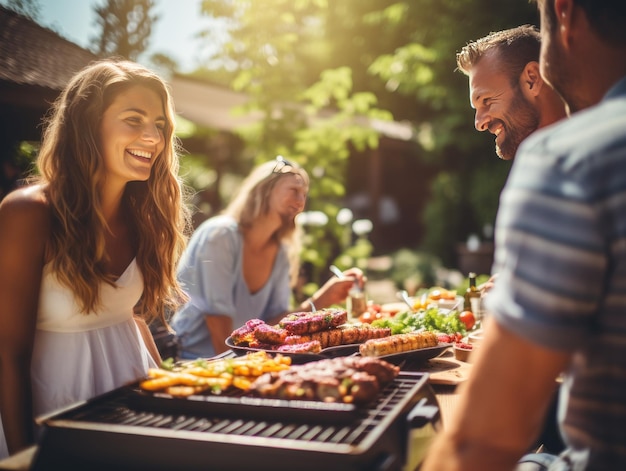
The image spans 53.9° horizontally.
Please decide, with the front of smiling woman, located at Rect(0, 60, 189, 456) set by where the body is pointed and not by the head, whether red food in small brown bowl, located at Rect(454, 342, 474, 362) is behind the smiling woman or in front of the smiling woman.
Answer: in front

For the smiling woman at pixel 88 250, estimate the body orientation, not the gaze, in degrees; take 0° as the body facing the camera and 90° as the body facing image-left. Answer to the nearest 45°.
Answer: approximately 315°

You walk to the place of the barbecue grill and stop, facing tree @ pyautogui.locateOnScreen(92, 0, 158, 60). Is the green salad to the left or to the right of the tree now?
right

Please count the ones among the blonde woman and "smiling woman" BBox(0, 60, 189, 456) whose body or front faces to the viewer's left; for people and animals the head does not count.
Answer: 0

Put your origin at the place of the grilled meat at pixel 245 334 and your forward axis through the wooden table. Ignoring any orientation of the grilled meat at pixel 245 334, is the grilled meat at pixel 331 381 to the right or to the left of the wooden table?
right

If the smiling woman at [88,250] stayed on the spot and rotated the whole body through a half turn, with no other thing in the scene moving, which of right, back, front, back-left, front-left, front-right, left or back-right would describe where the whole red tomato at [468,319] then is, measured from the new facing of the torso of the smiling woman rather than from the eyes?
back-right

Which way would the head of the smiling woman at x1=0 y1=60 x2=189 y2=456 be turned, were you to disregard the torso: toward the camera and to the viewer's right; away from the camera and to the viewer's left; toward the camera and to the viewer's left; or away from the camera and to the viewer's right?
toward the camera and to the viewer's right

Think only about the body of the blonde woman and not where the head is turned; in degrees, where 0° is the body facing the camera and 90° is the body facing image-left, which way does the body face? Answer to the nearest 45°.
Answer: approximately 315°

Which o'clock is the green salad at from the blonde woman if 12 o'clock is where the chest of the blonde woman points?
The green salad is roughly at 12 o'clock from the blonde woman.

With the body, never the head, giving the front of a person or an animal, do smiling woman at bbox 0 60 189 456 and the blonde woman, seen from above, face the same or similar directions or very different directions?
same or similar directions

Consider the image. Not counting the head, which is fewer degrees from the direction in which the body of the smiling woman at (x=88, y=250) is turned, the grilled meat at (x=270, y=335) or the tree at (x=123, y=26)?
the grilled meat

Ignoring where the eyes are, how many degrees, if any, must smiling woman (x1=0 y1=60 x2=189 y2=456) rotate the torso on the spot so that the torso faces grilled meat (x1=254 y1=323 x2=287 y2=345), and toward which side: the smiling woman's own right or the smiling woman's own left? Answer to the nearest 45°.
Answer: approximately 45° to the smiling woman's own left

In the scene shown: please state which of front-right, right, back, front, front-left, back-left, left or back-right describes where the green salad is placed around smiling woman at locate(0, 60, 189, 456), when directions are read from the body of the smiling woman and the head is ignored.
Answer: front-left
